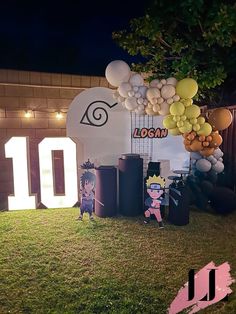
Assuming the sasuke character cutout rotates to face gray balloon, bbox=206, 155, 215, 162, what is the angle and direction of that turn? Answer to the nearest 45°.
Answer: approximately 90° to its left

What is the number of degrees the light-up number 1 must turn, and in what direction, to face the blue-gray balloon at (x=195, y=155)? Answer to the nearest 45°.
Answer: approximately 90° to its left

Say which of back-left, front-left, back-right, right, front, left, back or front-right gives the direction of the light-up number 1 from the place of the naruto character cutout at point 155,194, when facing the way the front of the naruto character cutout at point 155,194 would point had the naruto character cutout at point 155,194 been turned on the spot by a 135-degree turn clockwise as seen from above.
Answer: front-left

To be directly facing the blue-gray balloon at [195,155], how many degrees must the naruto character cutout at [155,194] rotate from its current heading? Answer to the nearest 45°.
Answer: approximately 135° to its left

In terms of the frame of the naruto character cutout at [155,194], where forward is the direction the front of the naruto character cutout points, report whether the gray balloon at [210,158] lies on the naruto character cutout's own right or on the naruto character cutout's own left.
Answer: on the naruto character cutout's own left

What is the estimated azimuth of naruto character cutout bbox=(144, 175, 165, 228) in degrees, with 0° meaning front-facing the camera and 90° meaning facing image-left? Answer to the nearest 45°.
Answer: approximately 0°
